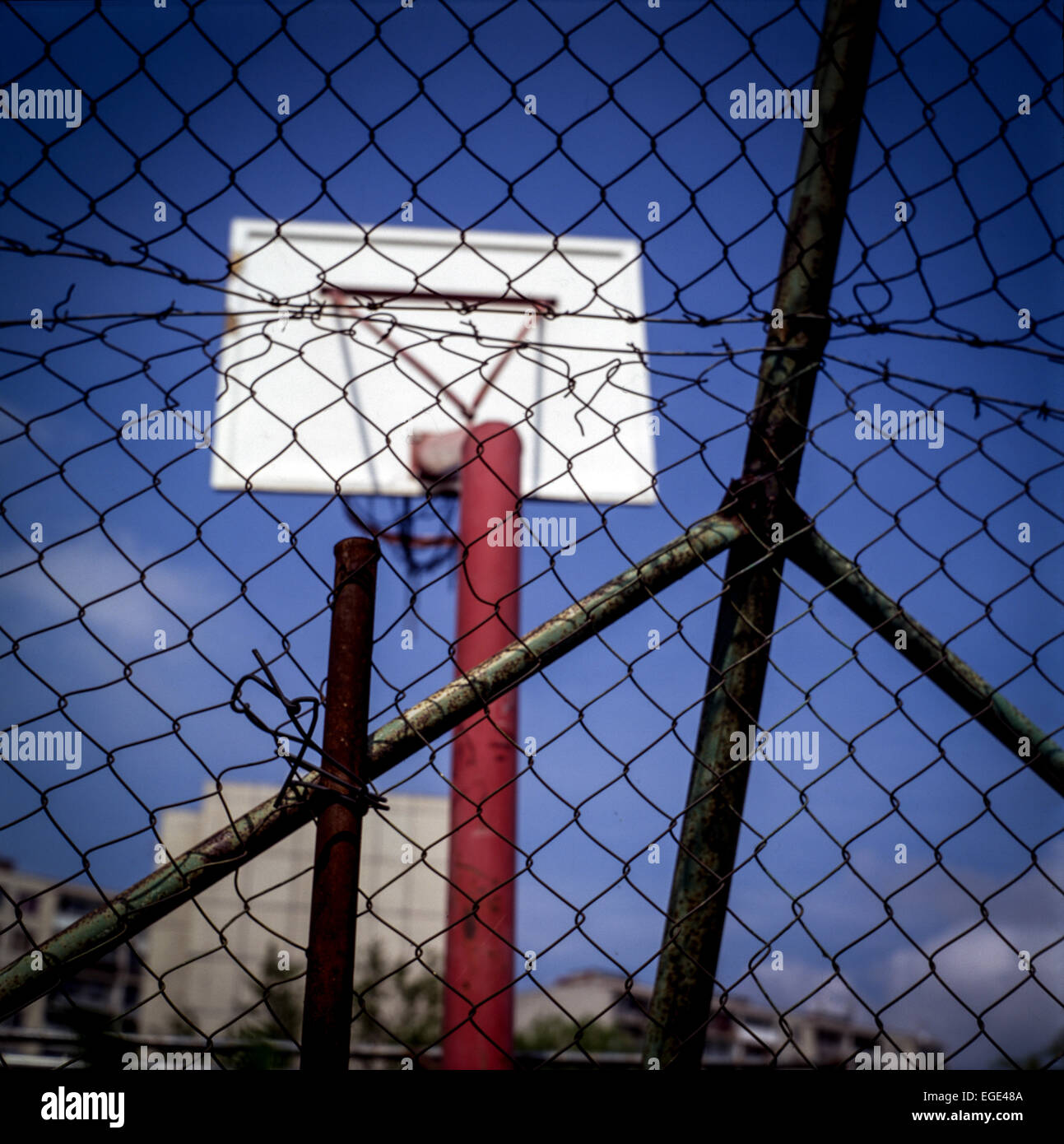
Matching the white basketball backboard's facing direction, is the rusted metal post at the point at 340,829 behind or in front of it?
behind

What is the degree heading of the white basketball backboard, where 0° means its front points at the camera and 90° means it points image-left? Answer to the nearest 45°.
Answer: approximately 180°

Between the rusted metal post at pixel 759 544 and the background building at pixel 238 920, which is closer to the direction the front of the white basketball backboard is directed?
the background building

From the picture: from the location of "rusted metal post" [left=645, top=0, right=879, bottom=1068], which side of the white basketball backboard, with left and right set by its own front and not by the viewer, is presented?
back

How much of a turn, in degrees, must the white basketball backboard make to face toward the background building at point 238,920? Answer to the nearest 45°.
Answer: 0° — it already faces it
